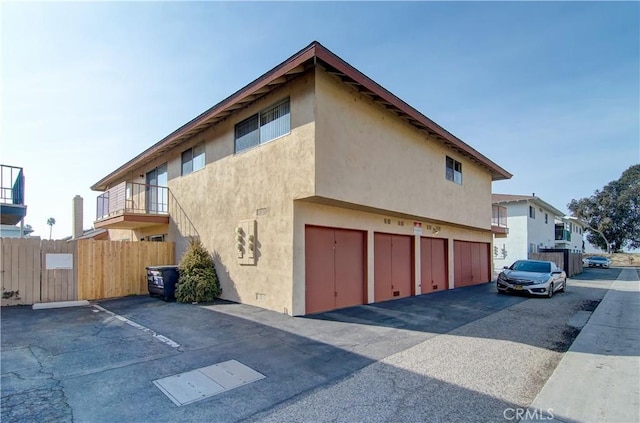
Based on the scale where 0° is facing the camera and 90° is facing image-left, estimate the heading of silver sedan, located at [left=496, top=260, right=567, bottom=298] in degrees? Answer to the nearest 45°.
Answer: approximately 45°

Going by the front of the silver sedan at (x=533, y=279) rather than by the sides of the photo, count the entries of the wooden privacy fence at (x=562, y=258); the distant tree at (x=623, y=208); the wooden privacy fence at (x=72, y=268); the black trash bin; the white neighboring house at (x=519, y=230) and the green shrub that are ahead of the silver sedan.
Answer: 3

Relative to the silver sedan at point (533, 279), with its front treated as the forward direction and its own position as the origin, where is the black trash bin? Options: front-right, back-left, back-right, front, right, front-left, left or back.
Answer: front

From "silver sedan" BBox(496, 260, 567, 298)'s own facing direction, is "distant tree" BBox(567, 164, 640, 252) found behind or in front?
behind

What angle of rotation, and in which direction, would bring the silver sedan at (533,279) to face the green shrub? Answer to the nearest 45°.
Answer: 0° — it already faces it

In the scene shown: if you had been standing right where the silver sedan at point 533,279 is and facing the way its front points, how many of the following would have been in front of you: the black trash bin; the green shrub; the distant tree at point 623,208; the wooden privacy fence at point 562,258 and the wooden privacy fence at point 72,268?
3

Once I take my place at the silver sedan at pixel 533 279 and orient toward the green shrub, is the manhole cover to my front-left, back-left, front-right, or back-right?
front-left

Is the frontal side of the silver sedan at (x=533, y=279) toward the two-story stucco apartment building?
no

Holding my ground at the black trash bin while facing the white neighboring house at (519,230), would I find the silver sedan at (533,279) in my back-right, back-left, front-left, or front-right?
front-right

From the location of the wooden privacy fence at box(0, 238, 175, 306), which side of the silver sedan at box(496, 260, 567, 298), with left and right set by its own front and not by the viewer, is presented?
front

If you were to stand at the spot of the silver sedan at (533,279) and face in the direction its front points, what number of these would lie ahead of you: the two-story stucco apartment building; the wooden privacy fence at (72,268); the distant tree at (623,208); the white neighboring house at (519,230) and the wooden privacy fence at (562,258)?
2
